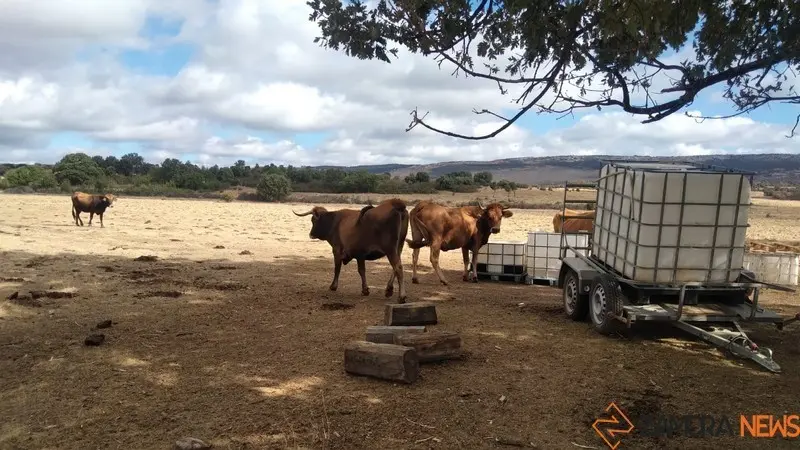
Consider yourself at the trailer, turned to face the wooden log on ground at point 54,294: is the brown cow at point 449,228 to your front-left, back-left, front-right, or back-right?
front-right

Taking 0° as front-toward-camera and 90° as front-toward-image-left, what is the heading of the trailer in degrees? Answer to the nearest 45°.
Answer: approximately 315°

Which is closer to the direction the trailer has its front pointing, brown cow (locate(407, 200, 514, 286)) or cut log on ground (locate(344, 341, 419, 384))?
the cut log on ground

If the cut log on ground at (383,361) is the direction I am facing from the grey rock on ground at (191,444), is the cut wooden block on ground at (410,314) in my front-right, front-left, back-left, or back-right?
front-left

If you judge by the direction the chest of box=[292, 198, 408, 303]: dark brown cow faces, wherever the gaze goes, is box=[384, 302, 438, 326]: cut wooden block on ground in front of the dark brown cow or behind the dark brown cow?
behind

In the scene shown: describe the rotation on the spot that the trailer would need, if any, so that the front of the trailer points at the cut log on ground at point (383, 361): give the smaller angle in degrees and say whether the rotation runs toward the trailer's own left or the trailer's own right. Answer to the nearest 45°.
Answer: approximately 90° to the trailer's own right

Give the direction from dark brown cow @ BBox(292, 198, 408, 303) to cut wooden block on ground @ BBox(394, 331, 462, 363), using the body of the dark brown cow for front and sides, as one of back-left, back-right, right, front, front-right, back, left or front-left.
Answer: back-left

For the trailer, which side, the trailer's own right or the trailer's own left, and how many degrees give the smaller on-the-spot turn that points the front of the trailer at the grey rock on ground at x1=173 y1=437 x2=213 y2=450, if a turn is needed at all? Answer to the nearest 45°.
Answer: approximately 90° to the trailer's own right

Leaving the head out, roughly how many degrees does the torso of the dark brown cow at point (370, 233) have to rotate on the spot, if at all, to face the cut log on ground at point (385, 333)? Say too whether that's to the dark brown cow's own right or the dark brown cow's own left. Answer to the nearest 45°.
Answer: approximately 135° to the dark brown cow's own left

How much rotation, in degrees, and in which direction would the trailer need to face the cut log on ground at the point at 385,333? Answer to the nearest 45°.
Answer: approximately 90° to its right

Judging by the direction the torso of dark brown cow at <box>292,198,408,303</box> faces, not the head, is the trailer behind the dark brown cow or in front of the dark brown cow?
behind

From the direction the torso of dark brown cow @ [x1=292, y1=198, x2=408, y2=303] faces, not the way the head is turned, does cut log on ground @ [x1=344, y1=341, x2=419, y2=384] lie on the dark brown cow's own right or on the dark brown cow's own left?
on the dark brown cow's own left

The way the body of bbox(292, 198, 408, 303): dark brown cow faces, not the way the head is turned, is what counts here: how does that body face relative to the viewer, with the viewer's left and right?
facing away from the viewer and to the left of the viewer
